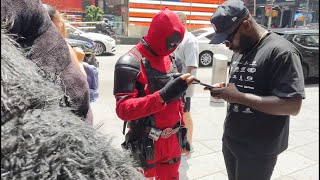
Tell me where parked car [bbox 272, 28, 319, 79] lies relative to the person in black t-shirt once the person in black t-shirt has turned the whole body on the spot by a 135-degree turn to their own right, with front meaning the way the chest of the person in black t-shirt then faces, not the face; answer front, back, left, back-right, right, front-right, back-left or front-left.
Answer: front

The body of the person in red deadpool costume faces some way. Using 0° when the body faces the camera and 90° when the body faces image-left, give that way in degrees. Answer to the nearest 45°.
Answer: approximately 315°

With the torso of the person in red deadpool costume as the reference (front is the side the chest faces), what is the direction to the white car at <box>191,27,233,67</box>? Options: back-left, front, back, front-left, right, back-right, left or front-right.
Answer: back-left

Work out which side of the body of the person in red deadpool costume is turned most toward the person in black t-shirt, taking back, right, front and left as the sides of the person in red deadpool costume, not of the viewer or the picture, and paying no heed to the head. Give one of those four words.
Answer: front

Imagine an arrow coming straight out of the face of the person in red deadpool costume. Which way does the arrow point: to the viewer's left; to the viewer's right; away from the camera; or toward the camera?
to the viewer's right

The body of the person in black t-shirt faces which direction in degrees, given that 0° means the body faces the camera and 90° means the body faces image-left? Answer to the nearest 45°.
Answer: approximately 45°

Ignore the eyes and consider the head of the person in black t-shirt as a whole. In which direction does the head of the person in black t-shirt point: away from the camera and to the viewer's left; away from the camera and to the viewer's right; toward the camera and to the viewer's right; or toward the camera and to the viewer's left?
toward the camera and to the viewer's left

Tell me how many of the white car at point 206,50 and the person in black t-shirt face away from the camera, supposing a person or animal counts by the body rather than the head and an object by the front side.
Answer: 0
